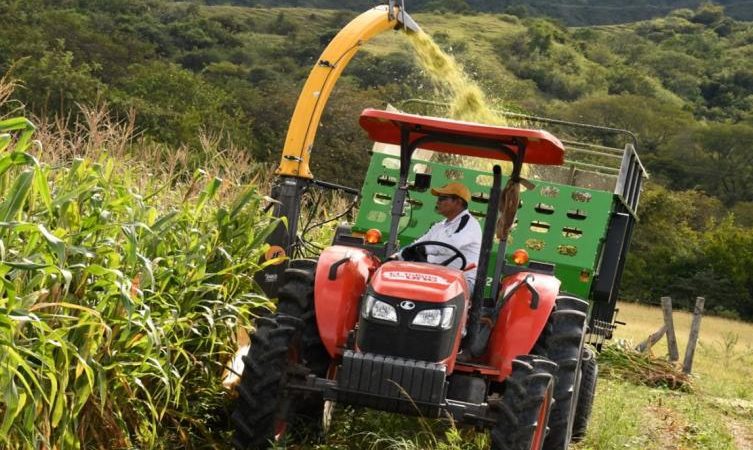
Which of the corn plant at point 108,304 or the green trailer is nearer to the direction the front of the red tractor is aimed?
the corn plant

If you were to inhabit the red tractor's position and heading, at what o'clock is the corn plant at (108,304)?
The corn plant is roughly at 2 o'clock from the red tractor.

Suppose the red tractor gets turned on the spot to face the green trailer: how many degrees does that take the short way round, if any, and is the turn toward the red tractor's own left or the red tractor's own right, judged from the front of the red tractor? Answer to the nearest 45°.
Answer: approximately 180°

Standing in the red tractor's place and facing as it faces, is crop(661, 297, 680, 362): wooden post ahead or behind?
behind

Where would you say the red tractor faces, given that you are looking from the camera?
facing the viewer

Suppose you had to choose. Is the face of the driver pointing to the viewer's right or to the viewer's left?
to the viewer's left

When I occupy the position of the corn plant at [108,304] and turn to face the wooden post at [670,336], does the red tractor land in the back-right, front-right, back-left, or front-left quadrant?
front-right
